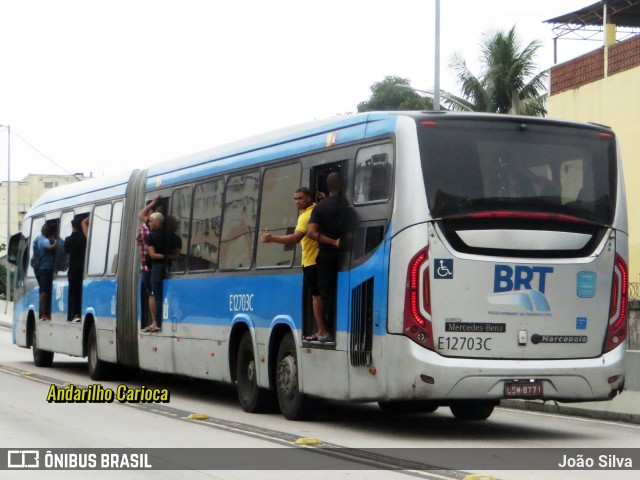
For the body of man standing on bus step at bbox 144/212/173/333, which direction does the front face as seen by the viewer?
to the viewer's left

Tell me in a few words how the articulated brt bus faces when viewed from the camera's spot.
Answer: facing away from the viewer and to the left of the viewer

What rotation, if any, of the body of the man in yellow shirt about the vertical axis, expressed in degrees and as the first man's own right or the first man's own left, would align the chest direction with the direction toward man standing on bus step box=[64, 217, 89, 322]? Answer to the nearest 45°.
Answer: approximately 45° to the first man's own right

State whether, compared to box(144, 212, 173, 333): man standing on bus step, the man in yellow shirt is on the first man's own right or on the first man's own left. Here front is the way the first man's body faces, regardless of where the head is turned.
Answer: on the first man's own left

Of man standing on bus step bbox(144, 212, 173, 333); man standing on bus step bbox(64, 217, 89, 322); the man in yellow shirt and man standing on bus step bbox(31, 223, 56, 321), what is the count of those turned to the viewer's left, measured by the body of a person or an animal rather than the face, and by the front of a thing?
2

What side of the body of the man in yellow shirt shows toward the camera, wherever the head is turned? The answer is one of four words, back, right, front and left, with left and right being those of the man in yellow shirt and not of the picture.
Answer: left
